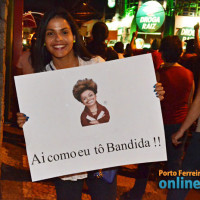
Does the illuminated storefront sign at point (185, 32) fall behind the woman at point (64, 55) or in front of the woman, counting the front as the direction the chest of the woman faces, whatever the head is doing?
behind

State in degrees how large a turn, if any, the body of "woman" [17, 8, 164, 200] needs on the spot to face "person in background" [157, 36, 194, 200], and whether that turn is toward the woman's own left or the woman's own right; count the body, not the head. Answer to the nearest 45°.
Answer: approximately 135° to the woman's own left

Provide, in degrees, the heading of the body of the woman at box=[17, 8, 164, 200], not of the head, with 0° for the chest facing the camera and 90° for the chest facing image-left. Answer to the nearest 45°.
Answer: approximately 0°

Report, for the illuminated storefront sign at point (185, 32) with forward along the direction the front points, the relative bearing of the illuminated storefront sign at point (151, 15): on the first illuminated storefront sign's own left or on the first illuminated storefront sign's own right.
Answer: on the first illuminated storefront sign's own right

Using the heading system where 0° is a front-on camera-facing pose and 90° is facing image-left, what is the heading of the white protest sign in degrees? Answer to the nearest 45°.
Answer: approximately 0°

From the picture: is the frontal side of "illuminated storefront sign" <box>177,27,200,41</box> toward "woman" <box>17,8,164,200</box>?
yes

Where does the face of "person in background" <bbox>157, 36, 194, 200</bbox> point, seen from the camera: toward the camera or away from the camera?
away from the camera

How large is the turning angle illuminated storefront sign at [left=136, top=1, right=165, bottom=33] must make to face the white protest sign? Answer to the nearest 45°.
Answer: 0° — it already faces it

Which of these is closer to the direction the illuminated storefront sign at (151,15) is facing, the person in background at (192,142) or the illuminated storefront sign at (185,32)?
the person in background

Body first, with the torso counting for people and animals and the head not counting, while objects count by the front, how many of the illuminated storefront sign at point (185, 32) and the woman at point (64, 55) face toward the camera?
2
